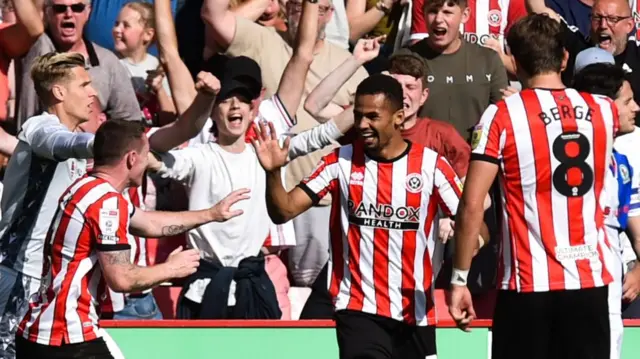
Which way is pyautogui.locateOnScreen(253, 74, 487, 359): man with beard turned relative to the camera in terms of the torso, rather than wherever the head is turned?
toward the camera

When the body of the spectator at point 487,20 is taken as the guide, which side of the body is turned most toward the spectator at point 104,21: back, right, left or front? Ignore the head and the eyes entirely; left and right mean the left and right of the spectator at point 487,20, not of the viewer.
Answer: right

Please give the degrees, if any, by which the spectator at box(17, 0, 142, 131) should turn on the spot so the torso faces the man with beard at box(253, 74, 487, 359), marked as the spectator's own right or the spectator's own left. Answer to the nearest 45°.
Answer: approximately 45° to the spectator's own left

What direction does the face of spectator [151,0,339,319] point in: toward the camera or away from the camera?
toward the camera

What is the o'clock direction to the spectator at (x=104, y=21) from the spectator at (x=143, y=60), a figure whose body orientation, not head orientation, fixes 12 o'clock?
the spectator at (x=104, y=21) is roughly at 3 o'clock from the spectator at (x=143, y=60).

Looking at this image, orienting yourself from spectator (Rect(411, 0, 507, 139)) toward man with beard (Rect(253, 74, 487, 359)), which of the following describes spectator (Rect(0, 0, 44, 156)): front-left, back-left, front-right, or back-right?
front-right

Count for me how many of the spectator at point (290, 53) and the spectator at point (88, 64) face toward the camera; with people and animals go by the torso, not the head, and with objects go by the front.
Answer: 2

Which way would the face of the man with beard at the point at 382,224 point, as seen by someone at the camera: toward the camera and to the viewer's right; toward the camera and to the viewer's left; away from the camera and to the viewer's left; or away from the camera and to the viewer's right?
toward the camera and to the viewer's left

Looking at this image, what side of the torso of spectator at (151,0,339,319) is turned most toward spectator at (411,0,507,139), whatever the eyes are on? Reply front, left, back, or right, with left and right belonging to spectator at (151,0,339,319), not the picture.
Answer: left

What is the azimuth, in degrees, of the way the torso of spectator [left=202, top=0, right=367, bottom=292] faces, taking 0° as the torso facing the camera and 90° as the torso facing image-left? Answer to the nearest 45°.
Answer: approximately 0°

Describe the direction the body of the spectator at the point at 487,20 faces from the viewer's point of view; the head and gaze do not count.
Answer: toward the camera
